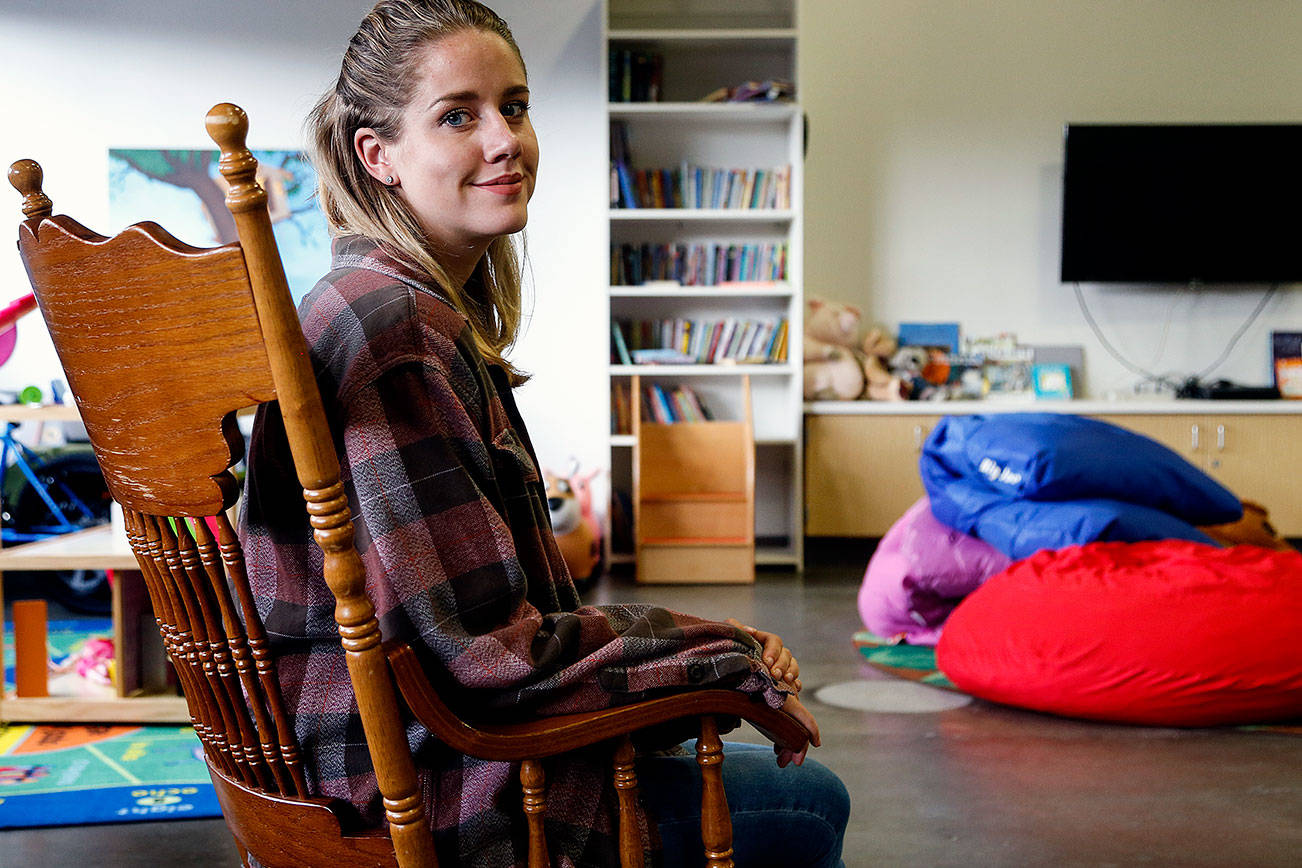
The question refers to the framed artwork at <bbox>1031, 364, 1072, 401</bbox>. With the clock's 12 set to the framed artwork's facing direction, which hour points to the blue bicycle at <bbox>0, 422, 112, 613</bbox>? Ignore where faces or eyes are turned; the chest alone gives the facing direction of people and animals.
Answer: The blue bicycle is roughly at 2 o'clock from the framed artwork.

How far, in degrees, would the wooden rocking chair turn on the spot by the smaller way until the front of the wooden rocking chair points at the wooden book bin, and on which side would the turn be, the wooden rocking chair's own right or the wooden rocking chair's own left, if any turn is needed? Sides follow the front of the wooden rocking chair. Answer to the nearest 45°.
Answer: approximately 45° to the wooden rocking chair's own left

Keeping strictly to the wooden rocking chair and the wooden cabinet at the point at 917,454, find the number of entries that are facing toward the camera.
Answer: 1

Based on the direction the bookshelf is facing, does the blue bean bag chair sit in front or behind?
in front

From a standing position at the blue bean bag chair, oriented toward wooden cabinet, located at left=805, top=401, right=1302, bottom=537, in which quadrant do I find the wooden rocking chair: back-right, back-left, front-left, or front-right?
back-left

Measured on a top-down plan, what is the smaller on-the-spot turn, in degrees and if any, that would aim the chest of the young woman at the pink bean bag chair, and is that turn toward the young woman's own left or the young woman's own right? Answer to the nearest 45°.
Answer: approximately 45° to the young woman's own left

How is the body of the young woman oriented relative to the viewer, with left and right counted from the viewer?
facing to the right of the viewer

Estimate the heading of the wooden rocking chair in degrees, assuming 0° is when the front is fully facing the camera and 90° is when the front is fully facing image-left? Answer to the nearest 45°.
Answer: approximately 225°

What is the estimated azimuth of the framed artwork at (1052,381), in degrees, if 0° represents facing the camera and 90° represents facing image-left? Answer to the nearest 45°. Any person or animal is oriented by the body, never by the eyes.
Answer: approximately 0°

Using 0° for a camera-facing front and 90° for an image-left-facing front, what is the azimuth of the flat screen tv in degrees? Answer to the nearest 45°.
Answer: approximately 0°

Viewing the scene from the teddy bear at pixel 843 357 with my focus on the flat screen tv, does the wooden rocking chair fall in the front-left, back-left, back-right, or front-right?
back-right

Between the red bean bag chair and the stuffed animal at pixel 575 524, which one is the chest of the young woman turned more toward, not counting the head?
the red bean bag chair
